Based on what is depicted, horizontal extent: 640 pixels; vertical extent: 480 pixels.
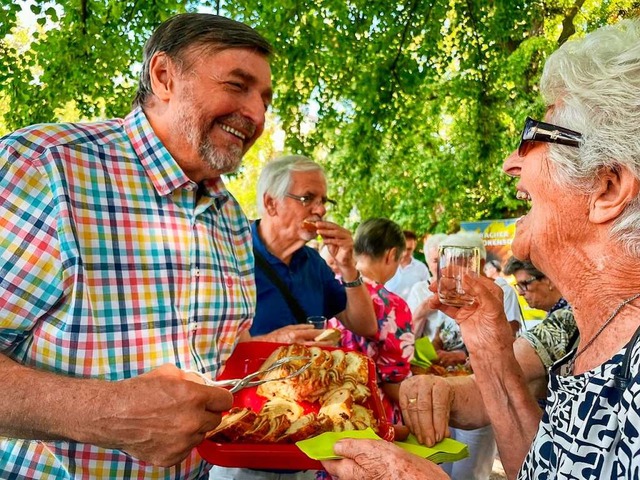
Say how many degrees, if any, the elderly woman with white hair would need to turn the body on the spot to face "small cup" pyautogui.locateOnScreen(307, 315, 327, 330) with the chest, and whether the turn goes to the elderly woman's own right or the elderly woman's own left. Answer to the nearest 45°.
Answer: approximately 45° to the elderly woman's own right

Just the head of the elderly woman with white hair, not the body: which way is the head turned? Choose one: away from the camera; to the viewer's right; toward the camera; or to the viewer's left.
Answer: to the viewer's left

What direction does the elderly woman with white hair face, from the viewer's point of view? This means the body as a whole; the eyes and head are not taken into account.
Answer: to the viewer's left
